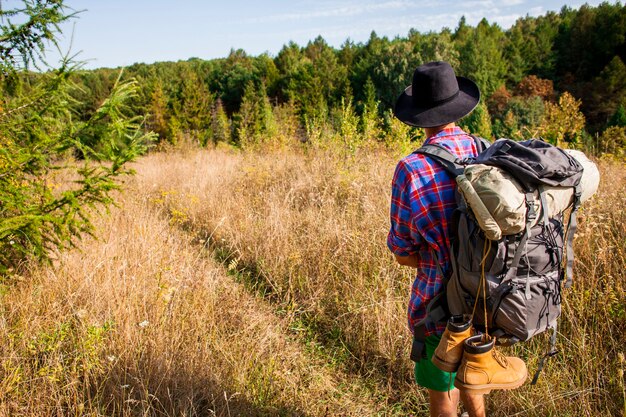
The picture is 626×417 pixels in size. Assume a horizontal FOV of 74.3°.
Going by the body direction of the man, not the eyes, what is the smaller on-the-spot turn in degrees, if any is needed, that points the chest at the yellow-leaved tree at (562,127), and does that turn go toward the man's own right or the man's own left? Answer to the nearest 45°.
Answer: approximately 45° to the man's own right

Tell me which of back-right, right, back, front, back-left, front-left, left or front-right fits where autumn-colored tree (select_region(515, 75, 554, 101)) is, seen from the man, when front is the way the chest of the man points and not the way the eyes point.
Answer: front-right

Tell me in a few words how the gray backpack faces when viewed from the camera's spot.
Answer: facing the viewer and to the right of the viewer

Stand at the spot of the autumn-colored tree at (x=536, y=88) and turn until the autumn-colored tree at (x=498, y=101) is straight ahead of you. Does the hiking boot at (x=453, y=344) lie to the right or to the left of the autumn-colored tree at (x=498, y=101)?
left

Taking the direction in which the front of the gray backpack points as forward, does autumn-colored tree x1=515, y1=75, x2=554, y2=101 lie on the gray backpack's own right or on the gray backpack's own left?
on the gray backpack's own left

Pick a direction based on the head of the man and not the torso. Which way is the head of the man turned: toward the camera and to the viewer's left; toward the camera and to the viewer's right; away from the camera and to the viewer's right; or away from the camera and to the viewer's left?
away from the camera and to the viewer's left

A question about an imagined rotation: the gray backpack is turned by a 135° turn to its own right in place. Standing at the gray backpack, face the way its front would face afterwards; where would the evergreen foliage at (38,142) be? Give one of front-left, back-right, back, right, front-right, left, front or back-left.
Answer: front

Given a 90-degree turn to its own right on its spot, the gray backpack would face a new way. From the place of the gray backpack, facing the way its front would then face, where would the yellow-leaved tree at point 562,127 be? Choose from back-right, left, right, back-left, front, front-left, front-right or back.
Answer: back-right

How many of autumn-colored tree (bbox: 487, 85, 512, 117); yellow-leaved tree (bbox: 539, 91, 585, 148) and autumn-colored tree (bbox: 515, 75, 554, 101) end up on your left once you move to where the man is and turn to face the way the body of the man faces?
0

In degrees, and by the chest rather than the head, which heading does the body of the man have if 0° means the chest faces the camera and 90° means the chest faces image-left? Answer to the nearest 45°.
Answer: approximately 135°

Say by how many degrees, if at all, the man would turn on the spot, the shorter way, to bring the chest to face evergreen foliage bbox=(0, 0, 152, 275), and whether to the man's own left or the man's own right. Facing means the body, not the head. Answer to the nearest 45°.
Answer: approximately 45° to the man's own left
